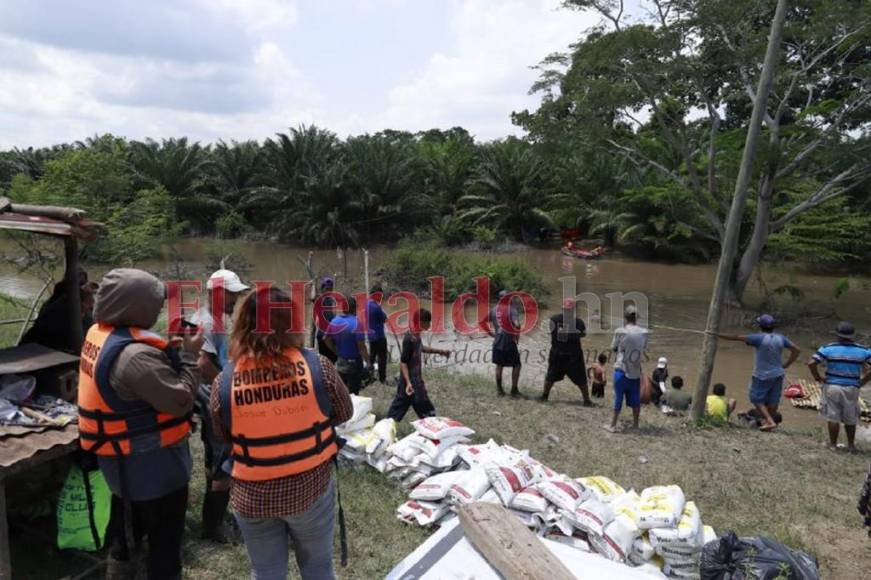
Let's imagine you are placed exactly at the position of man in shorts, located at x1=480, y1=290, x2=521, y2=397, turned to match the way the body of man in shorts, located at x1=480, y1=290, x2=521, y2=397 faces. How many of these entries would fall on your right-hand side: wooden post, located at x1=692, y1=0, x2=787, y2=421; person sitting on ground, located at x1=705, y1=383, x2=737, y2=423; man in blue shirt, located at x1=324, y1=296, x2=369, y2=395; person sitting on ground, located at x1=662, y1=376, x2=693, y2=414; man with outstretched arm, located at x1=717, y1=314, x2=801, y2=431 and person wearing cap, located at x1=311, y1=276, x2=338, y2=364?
4

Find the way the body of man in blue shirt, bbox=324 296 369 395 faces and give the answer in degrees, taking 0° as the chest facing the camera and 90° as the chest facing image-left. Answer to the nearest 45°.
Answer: approximately 180°

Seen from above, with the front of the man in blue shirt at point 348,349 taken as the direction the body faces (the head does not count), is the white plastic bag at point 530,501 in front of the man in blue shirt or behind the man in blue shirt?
behind

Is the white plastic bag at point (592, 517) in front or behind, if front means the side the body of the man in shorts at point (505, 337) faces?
behind

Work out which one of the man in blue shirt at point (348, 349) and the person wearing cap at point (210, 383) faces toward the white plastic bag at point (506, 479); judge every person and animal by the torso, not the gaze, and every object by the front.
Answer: the person wearing cap

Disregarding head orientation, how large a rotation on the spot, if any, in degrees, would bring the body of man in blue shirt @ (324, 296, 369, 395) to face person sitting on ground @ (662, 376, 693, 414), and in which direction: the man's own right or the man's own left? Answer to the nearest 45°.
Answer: approximately 90° to the man's own right

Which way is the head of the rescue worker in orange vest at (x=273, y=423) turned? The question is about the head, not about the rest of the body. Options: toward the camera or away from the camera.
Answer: away from the camera

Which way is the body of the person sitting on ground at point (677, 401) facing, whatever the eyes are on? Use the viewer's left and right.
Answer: facing away from the viewer

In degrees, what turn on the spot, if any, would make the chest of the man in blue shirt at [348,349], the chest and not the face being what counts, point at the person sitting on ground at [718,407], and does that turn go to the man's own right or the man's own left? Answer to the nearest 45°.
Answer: approximately 90° to the man's own right

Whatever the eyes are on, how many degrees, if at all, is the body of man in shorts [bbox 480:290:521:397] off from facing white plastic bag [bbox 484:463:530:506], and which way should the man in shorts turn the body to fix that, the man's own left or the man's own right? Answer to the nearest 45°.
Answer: approximately 180°

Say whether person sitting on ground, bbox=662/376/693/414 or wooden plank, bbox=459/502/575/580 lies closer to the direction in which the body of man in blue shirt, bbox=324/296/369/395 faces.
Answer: the person sitting on ground

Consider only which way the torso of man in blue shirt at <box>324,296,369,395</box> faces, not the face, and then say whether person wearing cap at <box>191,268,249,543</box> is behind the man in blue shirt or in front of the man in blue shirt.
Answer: behind
